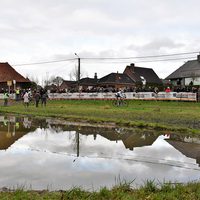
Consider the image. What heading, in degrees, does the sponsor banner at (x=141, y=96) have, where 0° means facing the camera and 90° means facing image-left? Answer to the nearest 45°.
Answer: approximately 0°
